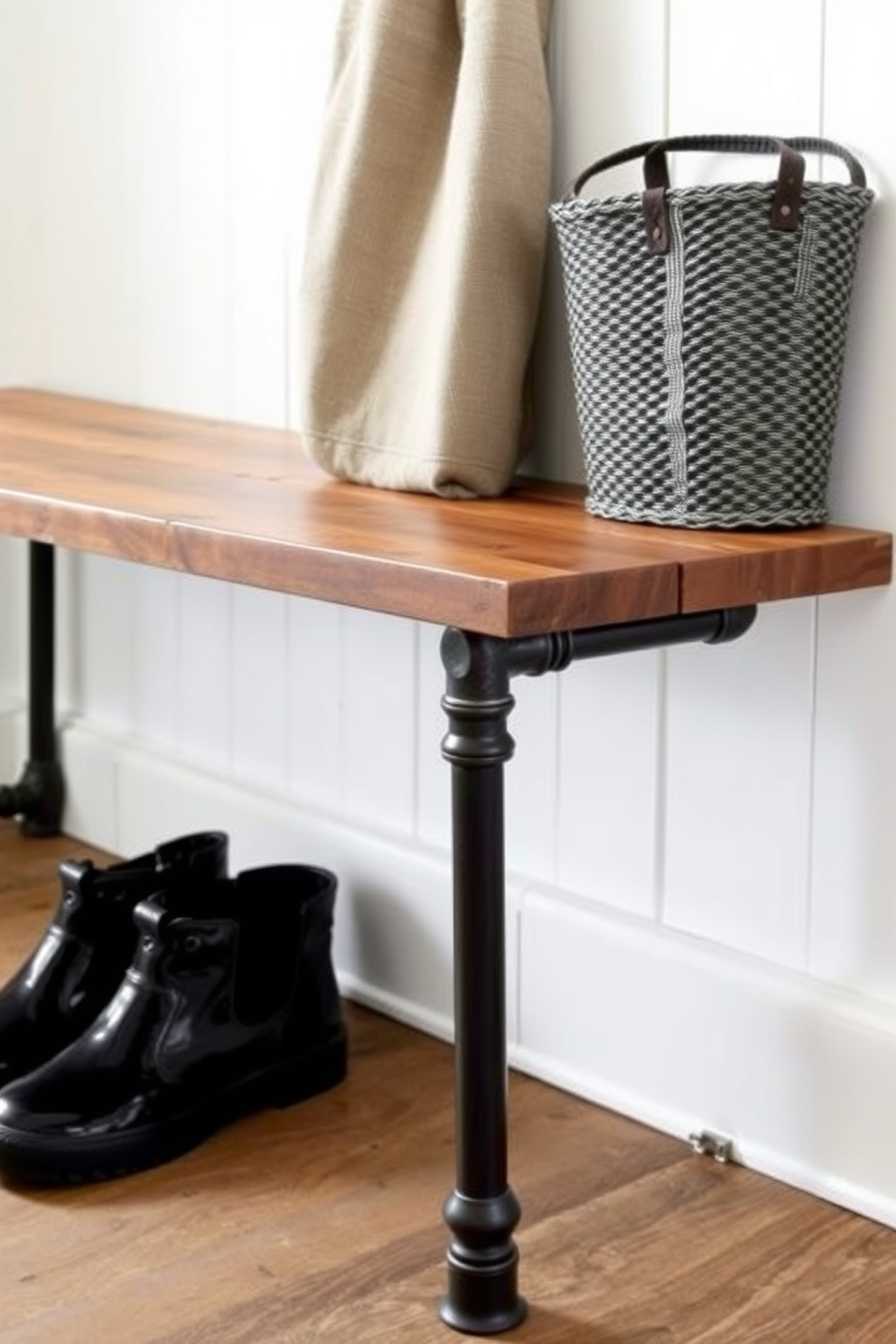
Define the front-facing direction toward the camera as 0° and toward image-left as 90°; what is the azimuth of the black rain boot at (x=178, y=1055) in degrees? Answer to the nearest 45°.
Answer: approximately 45°
